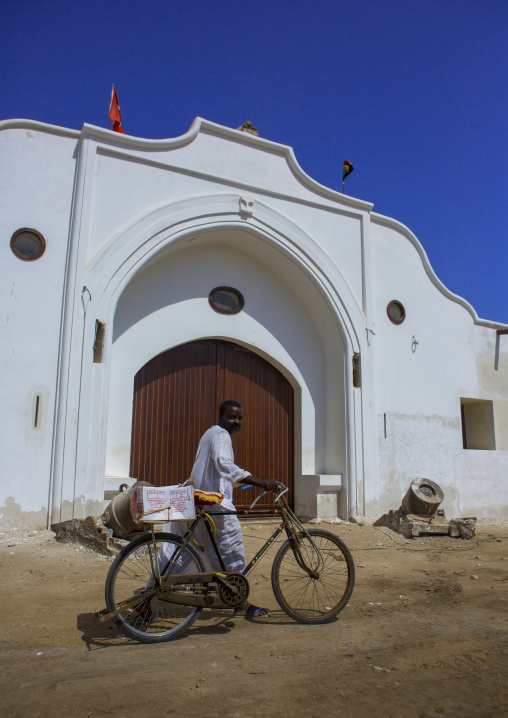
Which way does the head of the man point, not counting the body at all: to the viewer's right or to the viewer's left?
to the viewer's right

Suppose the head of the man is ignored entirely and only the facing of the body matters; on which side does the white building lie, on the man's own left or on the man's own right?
on the man's own left

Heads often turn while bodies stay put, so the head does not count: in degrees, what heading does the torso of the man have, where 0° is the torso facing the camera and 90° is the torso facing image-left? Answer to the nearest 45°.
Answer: approximately 270°
